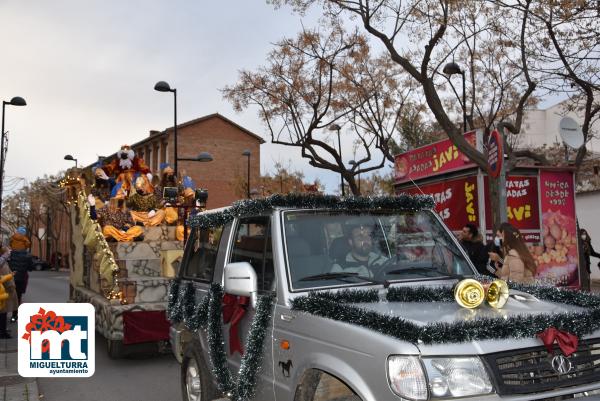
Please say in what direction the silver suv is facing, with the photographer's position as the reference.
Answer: facing the viewer and to the right of the viewer

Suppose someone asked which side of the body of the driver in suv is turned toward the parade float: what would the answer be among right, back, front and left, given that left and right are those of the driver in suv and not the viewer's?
back

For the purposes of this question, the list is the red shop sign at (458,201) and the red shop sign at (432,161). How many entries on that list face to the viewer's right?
0

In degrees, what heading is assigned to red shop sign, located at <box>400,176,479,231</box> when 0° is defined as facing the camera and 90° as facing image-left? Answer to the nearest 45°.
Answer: approximately 45°

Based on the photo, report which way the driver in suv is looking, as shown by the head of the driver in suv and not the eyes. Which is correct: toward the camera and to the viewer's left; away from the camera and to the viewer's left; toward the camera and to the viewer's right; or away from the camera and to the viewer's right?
toward the camera and to the viewer's right

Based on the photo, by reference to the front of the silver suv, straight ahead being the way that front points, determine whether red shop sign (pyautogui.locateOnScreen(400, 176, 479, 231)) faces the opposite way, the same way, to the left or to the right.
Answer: to the right

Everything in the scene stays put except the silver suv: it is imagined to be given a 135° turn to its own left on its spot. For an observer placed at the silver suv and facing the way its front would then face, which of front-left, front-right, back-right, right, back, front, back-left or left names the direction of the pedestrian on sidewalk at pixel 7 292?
front-left

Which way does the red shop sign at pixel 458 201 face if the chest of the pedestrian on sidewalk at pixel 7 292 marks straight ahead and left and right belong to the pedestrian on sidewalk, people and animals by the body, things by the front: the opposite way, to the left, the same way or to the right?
the opposite way

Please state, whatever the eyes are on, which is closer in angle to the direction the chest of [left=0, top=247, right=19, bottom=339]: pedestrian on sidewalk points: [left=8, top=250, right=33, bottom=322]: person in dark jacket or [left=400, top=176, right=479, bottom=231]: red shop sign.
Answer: the red shop sign

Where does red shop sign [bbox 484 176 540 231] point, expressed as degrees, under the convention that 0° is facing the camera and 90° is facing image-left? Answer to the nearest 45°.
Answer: approximately 0°

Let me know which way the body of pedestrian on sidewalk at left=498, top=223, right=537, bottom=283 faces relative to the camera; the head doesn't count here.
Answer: to the viewer's left

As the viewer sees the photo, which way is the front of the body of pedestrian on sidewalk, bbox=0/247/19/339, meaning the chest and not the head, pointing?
to the viewer's right

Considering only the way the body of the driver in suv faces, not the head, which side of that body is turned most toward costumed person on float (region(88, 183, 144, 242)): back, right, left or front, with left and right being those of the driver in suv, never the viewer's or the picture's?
back
